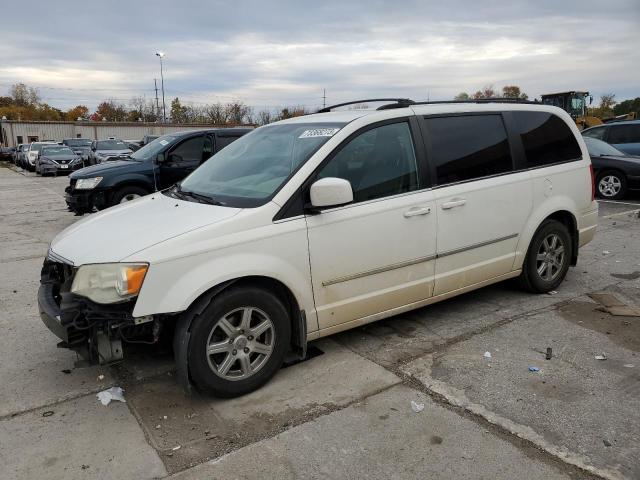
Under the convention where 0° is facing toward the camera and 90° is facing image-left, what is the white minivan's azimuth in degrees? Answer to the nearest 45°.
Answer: approximately 45°

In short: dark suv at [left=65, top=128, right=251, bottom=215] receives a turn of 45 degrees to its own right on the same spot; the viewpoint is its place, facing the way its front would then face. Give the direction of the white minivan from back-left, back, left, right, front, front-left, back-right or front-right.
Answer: left

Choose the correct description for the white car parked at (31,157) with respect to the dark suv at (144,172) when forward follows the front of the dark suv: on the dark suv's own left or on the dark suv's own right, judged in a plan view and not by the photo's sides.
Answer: on the dark suv's own right

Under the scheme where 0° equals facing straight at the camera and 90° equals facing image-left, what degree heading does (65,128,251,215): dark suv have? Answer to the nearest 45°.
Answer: approximately 45°
